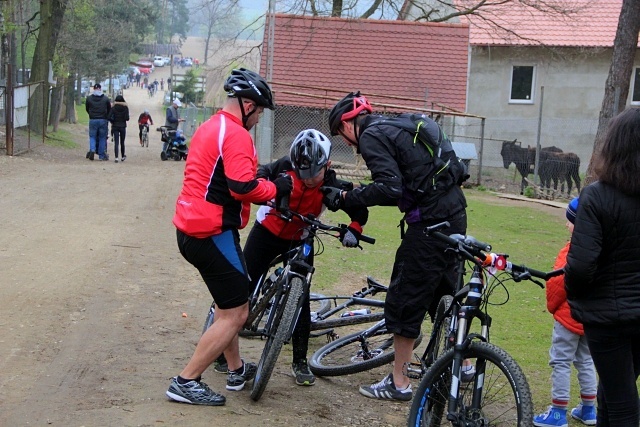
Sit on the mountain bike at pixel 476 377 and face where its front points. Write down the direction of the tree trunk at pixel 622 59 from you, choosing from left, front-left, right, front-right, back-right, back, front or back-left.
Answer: back-left

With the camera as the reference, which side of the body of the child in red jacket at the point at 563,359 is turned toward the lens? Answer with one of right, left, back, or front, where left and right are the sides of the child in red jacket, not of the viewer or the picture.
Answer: left

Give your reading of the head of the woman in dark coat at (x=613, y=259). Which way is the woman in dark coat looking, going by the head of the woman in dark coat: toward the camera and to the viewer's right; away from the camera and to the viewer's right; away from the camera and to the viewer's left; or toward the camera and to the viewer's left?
away from the camera and to the viewer's left

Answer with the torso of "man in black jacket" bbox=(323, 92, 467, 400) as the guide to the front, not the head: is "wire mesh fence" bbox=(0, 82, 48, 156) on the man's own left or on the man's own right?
on the man's own right
